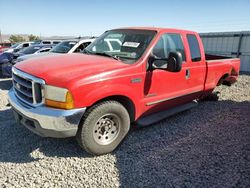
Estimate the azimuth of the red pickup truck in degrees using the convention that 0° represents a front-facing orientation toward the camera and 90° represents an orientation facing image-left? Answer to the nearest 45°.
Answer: approximately 45°
